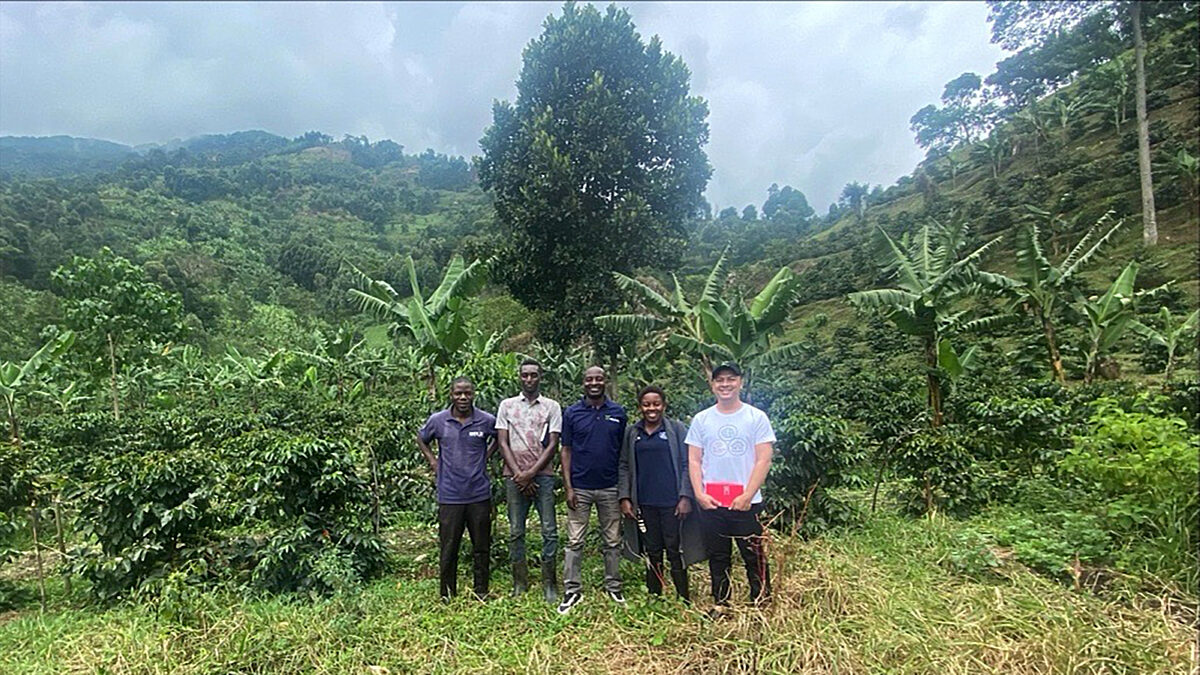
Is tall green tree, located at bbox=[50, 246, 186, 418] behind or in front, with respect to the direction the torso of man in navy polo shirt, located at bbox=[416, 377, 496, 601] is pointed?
behind

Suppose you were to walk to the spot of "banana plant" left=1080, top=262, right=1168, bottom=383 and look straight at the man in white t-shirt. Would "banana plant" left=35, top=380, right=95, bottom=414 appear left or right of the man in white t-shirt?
right

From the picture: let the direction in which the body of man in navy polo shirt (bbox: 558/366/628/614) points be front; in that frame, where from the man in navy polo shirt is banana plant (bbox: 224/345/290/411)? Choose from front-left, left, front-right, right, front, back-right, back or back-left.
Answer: back-right

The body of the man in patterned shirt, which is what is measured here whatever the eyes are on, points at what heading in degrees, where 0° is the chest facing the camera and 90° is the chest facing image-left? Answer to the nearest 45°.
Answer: approximately 0°

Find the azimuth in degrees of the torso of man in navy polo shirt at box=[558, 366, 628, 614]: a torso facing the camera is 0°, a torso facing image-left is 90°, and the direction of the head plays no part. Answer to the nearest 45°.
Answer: approximately 0°

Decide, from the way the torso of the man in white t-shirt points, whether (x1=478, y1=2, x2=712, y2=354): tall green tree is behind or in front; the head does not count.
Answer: behind

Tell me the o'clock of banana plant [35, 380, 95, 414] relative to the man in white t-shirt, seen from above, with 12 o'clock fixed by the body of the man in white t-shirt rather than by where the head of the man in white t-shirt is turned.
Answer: The banana plant is roughly at 4 o'clock from the man in white t-shirt.

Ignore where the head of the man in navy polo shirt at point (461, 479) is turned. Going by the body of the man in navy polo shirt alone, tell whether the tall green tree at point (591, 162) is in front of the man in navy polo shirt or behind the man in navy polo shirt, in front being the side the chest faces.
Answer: behind
